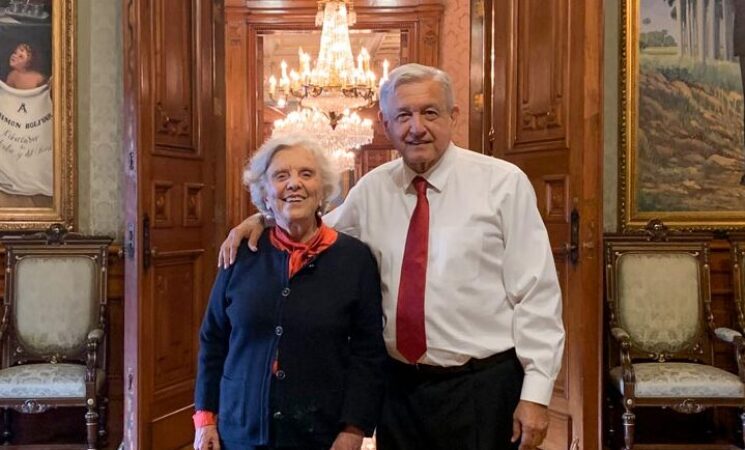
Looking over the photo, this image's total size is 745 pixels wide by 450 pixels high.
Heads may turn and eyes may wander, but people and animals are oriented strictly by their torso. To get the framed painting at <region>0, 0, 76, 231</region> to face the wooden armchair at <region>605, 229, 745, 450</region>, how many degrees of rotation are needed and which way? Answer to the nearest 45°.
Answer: approximately 45° to its left

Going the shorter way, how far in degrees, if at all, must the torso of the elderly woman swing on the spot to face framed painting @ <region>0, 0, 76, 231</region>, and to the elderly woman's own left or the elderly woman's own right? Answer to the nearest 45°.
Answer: approximately 135° to the elderly woman's own right

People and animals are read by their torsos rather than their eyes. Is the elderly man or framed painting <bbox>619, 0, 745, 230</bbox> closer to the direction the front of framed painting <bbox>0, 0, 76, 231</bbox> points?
the elderly man

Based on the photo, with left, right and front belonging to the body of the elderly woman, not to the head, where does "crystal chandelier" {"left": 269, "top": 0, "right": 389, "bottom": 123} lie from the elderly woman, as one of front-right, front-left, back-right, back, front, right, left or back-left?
back

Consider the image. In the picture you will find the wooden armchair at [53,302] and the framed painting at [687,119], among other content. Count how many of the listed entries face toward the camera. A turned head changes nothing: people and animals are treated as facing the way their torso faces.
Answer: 2

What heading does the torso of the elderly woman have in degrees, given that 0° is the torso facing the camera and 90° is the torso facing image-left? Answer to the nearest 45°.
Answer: approximately 0°

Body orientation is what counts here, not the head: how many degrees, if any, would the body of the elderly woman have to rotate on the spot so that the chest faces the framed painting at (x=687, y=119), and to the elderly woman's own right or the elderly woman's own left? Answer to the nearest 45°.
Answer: approximately 135° to the elderly woman's own left
